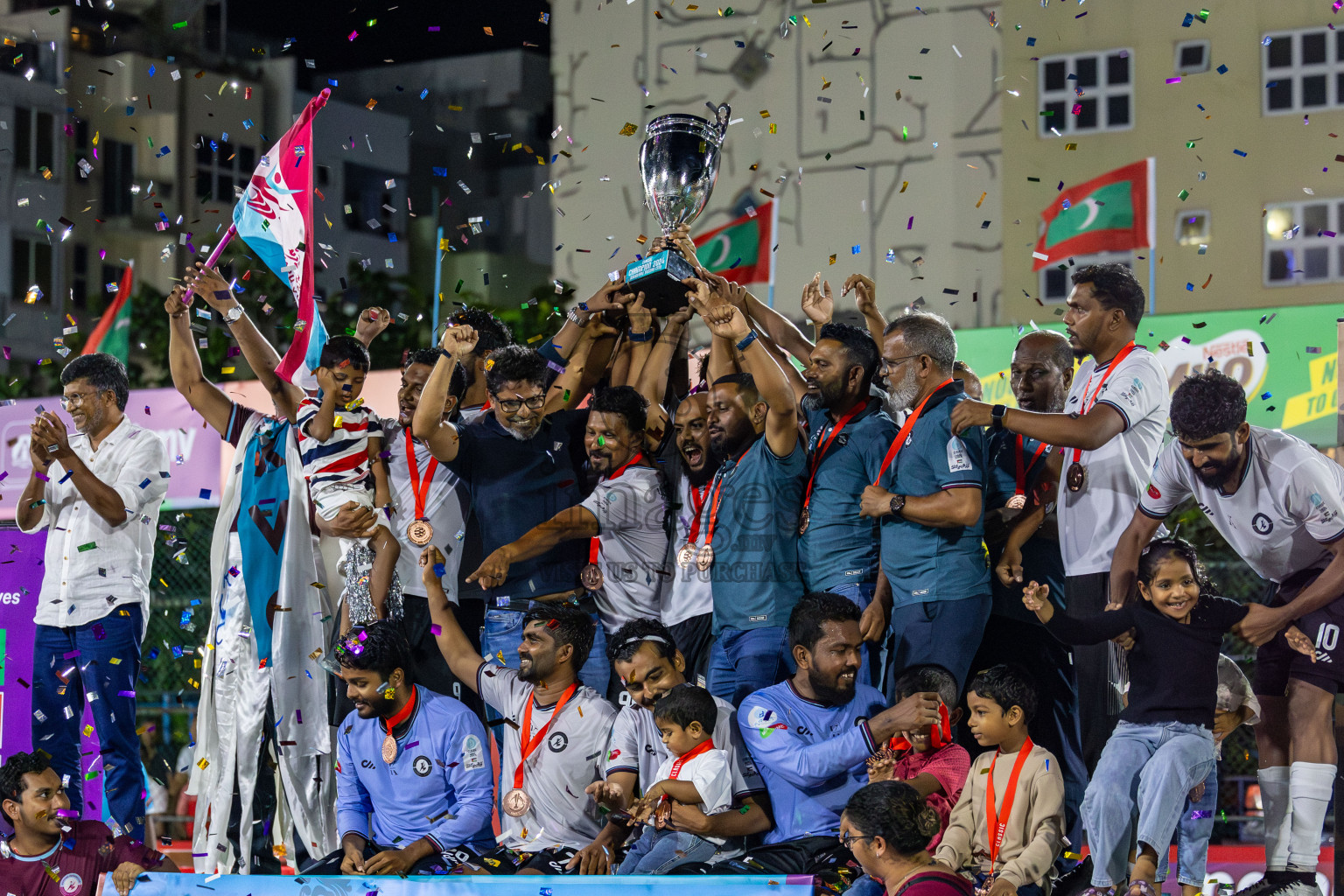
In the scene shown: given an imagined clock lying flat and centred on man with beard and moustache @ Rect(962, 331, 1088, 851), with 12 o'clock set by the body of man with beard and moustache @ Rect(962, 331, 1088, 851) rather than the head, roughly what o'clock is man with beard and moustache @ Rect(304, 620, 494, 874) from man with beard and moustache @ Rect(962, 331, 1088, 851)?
man with beard and moustache @ Rect(304, 620, 494, 874) is roughly at 1 o'clock from man with beard and moustache @ Rect(962, 331, 1088, 851).

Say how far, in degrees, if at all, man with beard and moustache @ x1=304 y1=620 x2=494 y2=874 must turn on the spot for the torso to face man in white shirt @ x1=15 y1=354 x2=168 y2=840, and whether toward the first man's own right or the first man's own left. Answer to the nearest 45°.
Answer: approximately 90° to the first man's own right

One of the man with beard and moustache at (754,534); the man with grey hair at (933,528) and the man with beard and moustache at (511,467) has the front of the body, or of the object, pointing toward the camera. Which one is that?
the man with beard and moustache at (511,467)

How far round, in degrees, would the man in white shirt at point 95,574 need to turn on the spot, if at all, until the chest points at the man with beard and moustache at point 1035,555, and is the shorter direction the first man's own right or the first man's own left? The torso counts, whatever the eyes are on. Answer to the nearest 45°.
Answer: approximately 90° to the first man's own left

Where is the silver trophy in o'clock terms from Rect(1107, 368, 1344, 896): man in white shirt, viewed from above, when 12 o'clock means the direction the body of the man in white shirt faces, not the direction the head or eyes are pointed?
The silver trophy is roughly at 2 o'clock from the man in white shirt.

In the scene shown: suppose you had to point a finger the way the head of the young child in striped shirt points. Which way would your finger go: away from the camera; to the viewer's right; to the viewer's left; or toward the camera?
toward the camera

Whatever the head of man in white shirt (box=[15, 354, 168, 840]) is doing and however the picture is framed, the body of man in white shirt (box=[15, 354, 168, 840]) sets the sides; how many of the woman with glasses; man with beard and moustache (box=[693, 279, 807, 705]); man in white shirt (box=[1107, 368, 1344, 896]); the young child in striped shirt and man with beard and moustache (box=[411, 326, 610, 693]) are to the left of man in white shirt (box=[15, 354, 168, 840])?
5

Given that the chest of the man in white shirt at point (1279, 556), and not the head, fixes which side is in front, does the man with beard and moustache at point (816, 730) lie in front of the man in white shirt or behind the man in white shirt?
in front

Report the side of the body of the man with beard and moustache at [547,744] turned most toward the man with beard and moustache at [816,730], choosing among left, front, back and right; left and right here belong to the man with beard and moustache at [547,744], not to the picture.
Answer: left

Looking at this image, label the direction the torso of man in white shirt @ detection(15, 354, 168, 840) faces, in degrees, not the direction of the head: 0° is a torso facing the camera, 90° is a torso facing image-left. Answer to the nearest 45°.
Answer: approximately 45°

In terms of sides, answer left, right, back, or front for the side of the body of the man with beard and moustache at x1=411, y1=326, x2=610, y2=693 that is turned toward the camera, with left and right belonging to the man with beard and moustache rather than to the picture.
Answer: front

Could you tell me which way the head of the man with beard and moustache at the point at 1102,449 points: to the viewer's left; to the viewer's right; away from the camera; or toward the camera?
to the viewer's left

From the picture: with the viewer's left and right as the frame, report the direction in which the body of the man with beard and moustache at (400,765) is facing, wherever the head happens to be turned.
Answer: facing the viewer and to the left of the viewer

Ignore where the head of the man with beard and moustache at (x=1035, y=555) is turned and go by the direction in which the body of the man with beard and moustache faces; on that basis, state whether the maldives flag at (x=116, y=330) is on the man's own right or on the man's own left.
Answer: on the man's own right
